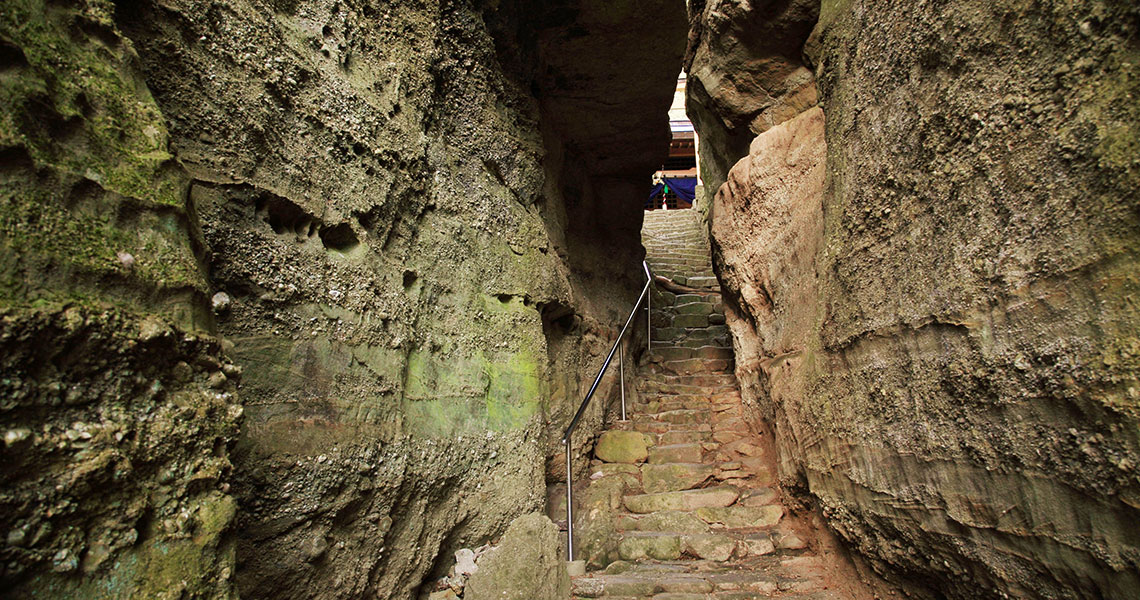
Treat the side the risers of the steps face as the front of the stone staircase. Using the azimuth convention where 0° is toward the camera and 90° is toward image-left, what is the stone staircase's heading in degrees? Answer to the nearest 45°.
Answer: approximately 0°

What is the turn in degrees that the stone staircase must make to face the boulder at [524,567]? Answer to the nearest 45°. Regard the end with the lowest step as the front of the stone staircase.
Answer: approximately 45° to its right
